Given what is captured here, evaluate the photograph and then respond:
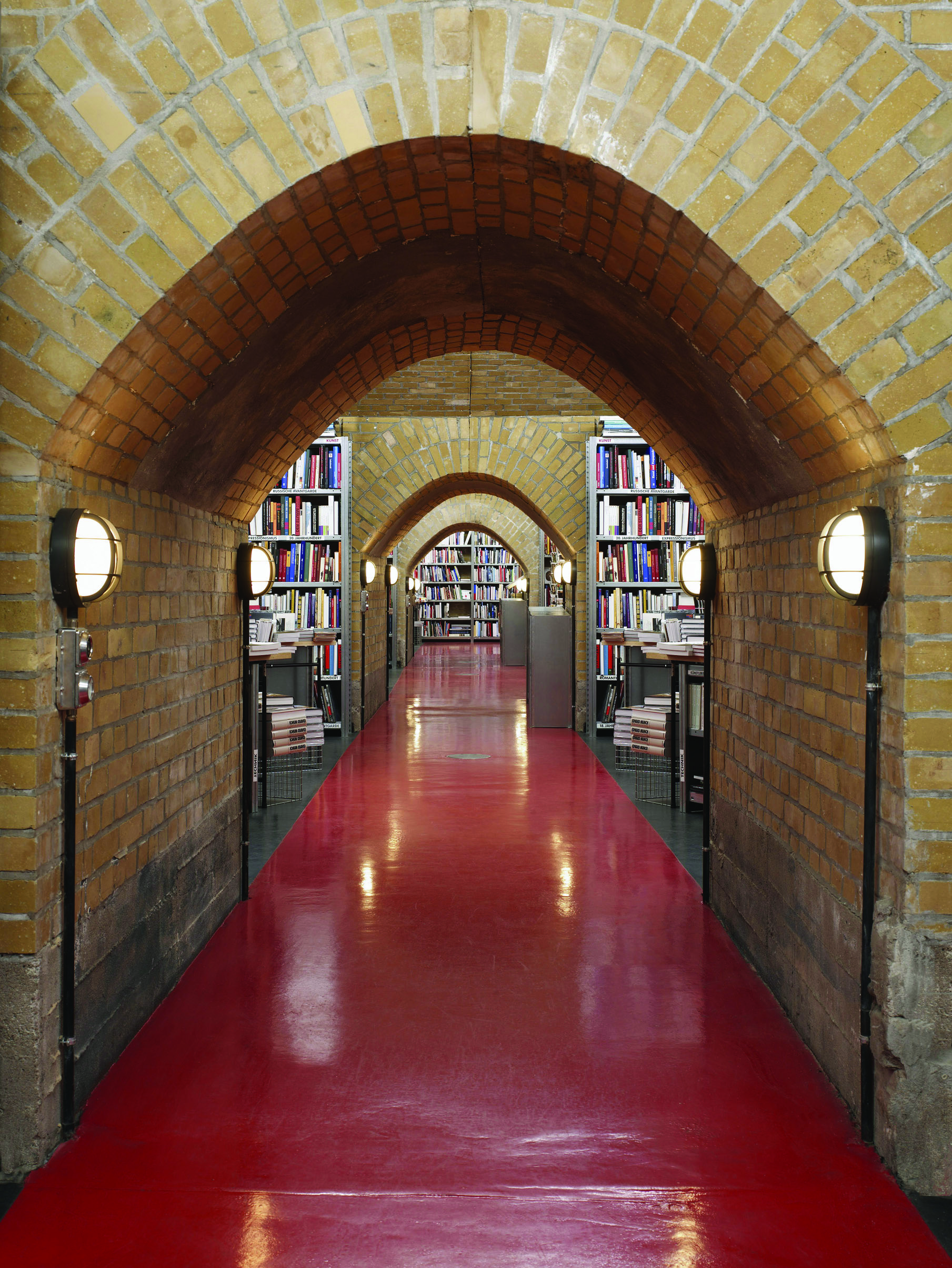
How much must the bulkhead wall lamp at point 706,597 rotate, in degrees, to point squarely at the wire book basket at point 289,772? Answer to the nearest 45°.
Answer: approximately 45° to its right

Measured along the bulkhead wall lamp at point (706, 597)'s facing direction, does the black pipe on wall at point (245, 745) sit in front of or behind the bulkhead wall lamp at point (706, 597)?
in front

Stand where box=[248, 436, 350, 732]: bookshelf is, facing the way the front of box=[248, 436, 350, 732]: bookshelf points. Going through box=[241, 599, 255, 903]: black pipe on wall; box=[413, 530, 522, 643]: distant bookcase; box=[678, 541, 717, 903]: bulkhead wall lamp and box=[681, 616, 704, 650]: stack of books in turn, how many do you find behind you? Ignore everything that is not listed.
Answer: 1

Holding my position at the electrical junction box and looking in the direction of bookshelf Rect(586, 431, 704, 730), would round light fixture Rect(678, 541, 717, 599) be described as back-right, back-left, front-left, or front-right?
front-right

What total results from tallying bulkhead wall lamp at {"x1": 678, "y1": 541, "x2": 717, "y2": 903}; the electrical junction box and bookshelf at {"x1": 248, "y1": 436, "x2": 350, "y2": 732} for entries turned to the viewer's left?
1

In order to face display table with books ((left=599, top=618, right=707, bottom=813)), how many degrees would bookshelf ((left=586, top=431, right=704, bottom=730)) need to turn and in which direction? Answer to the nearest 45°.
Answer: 0° — it already faces it

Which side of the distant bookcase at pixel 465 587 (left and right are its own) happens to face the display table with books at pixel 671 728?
front

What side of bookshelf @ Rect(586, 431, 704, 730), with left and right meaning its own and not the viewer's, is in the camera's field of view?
front

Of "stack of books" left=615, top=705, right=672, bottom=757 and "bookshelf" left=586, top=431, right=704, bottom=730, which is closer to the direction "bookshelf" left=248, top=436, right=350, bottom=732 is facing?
the stack of books

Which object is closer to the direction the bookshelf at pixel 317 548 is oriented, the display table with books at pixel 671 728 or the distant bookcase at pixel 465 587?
the display table with books

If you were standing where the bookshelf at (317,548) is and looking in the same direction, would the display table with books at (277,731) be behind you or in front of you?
in front

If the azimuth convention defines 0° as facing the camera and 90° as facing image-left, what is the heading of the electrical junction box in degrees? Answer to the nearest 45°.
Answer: approximately 270°

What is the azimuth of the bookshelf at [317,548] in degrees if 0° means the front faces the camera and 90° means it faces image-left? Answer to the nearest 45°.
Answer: approximately 0°
